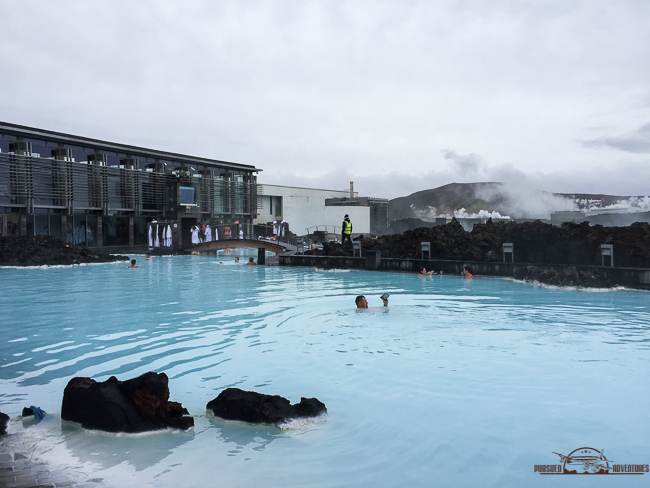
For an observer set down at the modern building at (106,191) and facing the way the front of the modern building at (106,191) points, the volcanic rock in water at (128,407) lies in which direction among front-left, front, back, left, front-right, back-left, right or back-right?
front-right

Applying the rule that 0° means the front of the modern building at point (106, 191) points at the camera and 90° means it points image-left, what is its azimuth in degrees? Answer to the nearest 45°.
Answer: approximately 315°

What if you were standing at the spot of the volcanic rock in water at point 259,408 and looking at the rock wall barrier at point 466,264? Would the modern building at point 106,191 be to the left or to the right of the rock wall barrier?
left

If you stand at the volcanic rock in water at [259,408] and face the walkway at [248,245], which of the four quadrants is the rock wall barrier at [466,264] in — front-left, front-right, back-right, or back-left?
front-right

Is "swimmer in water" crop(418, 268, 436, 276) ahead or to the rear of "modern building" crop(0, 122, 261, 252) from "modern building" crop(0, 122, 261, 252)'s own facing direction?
ahead

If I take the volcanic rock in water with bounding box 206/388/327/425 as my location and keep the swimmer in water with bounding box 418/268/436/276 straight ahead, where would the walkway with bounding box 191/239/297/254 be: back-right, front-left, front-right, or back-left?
front-left

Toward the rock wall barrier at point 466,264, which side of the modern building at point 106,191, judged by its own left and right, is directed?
front

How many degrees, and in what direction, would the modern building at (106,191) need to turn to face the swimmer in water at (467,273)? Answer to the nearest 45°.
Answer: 0° — it already faces them

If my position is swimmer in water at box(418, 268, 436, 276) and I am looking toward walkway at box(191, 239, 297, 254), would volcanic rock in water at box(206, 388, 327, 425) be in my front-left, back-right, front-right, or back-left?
back-left

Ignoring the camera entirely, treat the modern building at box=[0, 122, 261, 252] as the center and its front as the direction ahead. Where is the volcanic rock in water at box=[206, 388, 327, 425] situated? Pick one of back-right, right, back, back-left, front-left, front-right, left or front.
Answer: front-right
